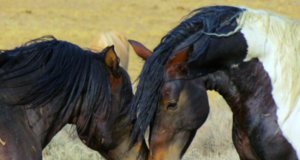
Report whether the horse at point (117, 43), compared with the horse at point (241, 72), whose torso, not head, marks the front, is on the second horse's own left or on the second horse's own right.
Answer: on the second horse's own right

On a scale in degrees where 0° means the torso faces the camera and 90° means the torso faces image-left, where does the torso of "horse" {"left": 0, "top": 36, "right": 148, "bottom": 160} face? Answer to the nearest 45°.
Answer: approximately 270°

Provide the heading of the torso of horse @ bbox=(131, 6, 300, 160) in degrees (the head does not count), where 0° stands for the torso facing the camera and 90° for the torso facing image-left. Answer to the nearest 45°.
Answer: approximately 90°
